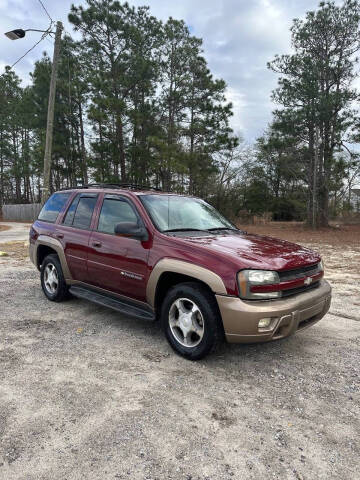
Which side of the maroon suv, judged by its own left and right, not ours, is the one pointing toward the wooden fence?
back

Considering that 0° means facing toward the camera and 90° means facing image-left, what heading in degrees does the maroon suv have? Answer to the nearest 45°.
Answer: approximately 315°
